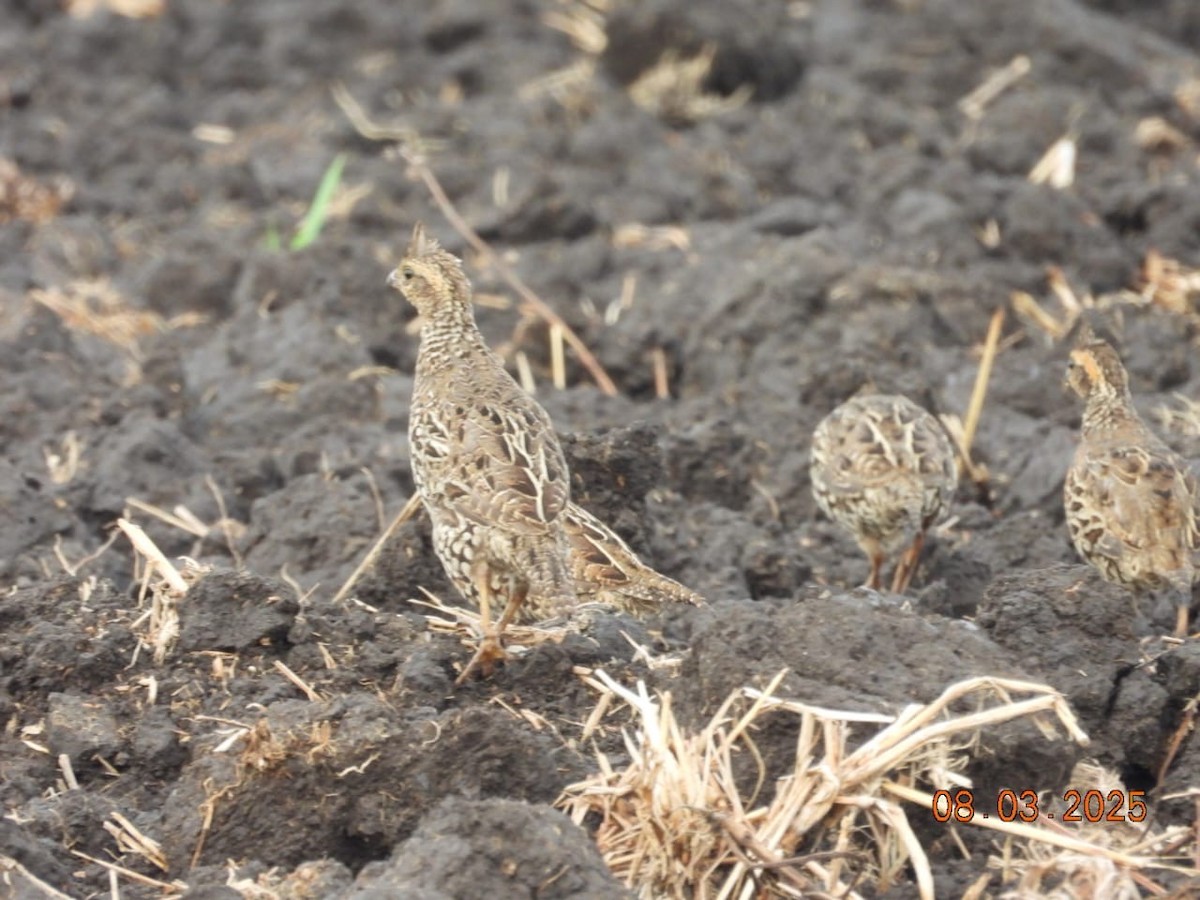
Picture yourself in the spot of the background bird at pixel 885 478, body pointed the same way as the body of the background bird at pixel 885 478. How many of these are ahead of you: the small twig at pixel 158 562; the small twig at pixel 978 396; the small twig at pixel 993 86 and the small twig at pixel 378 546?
2

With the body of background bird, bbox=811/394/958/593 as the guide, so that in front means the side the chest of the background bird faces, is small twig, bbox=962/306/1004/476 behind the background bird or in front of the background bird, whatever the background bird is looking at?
in front

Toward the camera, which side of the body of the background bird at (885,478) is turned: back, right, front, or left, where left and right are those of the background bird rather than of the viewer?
back

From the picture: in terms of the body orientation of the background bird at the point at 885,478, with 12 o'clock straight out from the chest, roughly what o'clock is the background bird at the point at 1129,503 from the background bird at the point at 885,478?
the background bird at the point at 1129,503 is roughly at 4 o'clock from the background bird at the point at 885,478.

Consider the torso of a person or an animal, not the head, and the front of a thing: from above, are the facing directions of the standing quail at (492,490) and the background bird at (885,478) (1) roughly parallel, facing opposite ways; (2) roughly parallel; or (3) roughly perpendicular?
roughly perpendicular

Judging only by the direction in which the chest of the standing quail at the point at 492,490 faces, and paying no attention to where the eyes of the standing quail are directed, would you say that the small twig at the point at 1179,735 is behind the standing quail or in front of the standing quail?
behind

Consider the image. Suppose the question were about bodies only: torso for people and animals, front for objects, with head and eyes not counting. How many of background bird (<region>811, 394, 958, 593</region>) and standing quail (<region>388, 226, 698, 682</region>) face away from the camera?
1

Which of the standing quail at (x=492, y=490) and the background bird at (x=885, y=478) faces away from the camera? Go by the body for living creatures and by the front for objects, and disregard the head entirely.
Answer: the background bird

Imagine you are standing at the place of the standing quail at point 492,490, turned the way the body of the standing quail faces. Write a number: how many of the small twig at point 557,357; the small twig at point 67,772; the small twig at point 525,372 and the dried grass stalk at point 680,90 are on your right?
3

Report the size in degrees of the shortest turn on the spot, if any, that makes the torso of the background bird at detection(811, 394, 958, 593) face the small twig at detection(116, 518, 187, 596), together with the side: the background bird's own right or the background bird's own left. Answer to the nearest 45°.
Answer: approximately 135° to the background bird's own left

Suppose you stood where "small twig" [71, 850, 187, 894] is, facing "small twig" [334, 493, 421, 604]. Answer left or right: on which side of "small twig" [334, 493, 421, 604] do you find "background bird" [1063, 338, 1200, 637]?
right

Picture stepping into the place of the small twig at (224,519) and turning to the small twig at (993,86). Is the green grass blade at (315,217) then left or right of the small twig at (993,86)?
left

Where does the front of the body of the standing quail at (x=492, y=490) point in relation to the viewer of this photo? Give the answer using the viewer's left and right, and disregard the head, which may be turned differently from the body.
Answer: facing to the left of the viewer
